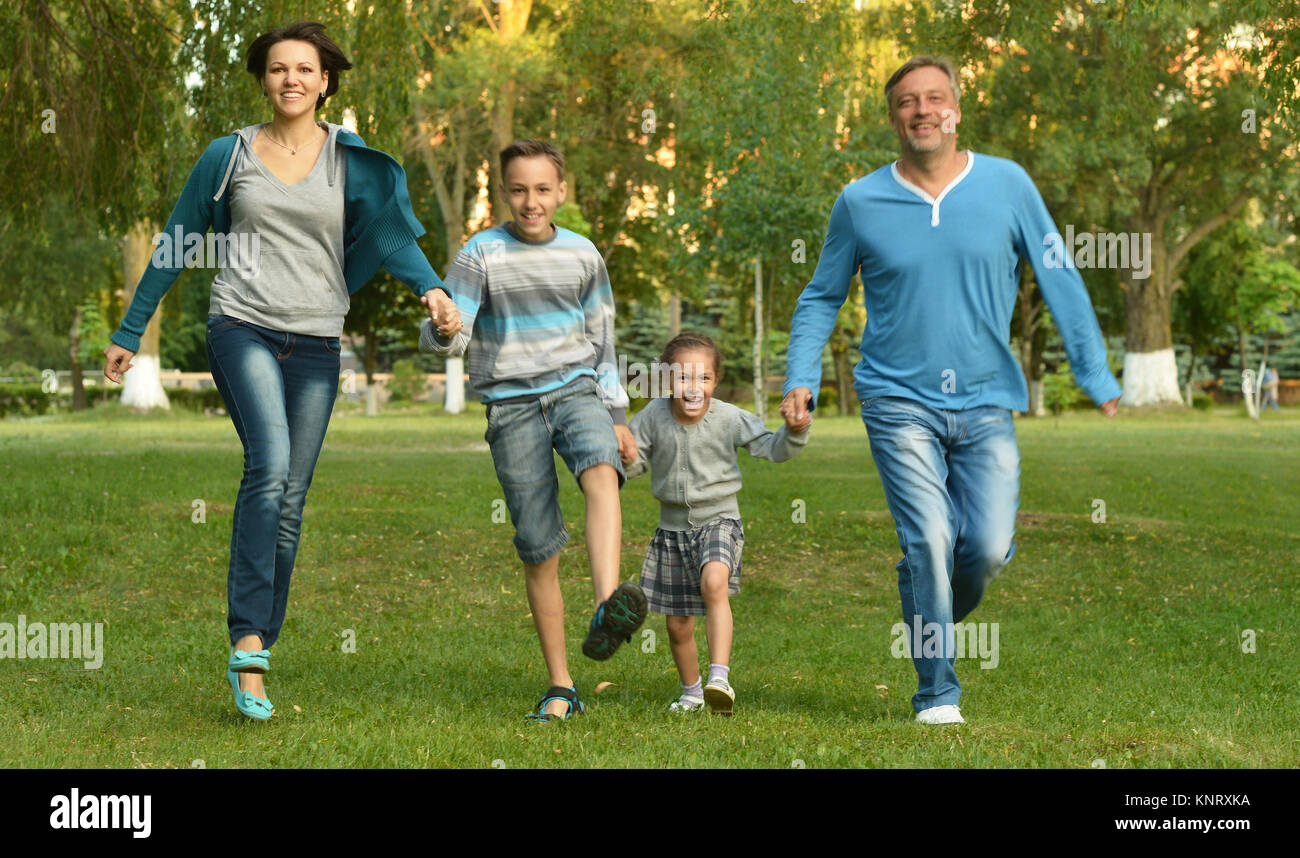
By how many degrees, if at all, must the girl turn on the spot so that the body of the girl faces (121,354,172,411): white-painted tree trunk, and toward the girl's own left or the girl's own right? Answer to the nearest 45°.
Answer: approximately 135° to the girl's own right

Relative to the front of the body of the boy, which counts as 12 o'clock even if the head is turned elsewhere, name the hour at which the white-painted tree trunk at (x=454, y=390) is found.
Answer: The white-painted tree trunk is roughly at 6 o'clock from the boy.

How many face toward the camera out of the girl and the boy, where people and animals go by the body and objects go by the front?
2

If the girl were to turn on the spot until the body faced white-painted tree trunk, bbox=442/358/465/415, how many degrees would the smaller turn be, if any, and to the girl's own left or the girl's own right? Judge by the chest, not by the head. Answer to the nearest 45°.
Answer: approximately 180°

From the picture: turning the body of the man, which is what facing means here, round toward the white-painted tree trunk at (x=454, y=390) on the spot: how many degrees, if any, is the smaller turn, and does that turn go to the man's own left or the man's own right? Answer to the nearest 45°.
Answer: approximately 180°

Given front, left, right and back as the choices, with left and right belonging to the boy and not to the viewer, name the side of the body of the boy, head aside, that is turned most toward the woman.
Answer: right

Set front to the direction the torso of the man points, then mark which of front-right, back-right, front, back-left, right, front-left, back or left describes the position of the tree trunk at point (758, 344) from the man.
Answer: back

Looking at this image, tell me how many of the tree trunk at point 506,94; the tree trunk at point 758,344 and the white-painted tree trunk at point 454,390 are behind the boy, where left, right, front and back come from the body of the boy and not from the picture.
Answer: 3

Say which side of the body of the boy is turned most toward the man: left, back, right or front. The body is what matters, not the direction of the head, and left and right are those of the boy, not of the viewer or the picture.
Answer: left

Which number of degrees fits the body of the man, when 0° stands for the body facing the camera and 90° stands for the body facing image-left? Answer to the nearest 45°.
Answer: approximately 0°
